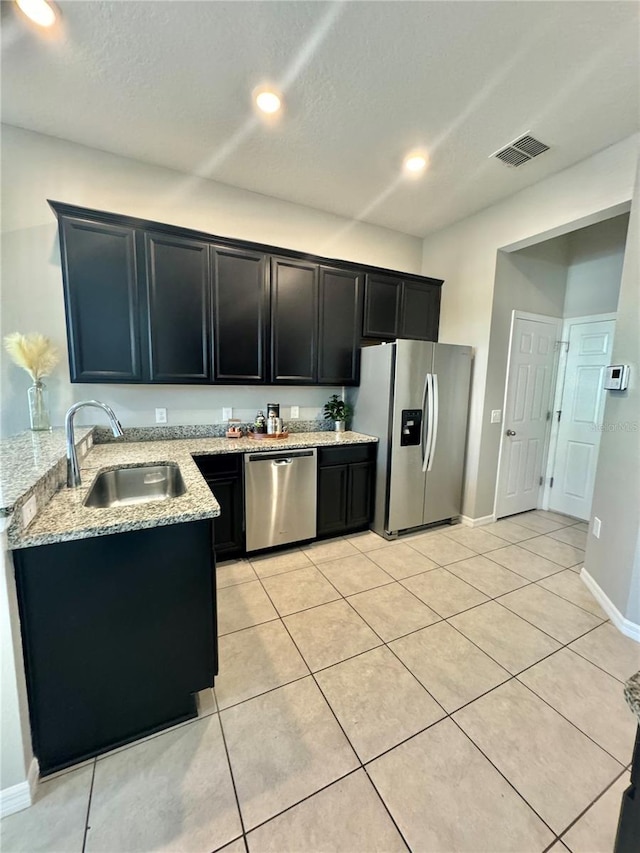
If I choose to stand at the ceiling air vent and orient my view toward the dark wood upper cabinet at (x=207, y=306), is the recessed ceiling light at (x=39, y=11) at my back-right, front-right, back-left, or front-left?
front-left

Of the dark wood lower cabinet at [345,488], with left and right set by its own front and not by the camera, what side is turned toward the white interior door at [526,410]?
left

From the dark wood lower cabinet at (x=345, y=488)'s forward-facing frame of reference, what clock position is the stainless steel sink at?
The stainless steel sink is roughly at 3 o'clock from the dark wood lower cabinet.

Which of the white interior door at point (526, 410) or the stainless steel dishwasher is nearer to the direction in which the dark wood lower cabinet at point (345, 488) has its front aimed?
the white interior door

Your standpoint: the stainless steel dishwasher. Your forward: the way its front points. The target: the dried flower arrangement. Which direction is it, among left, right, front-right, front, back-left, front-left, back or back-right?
back-right

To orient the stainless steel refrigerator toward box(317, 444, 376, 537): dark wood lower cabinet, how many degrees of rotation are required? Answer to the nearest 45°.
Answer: approximately 90° to its right

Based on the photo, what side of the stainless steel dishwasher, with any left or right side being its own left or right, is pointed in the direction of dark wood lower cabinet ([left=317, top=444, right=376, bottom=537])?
left

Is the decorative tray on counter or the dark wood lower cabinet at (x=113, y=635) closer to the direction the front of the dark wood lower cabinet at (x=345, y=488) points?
the dark wood lower cabinet

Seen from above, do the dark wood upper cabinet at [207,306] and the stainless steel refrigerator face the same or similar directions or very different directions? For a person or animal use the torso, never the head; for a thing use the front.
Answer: same or similar directions

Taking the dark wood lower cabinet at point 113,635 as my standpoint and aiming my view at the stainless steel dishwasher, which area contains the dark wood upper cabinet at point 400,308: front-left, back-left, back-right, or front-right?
front-right

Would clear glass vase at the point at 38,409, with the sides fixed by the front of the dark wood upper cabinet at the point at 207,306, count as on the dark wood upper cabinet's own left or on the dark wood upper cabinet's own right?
on the dark wood upper cabinet's own right
